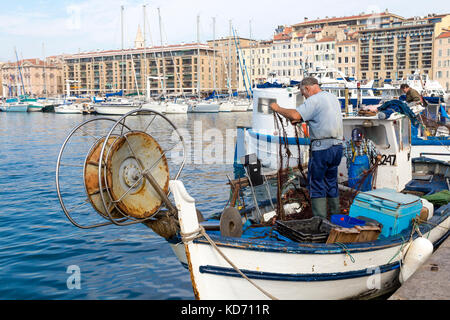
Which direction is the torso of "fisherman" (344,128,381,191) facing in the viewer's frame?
toward the camera

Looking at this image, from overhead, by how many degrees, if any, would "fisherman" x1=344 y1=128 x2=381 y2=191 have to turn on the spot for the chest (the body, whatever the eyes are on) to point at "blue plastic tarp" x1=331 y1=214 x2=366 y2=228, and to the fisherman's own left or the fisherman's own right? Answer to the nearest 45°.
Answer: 0° — they already face it

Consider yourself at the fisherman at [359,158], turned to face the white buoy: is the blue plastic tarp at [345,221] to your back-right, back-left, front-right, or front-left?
front-right

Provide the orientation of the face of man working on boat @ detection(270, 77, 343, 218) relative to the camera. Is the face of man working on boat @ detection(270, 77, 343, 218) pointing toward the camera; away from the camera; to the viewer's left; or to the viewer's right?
to the viewer's left

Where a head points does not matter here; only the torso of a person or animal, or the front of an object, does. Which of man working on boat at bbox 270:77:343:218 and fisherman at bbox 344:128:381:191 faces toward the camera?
the fisherman

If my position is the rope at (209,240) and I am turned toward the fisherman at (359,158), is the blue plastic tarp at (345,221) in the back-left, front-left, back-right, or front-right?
front-right

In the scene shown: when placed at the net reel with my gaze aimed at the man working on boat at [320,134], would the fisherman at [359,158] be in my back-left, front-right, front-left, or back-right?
front-left

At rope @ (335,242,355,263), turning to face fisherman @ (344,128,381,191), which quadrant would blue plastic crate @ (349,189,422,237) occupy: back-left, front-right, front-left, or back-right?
front-right

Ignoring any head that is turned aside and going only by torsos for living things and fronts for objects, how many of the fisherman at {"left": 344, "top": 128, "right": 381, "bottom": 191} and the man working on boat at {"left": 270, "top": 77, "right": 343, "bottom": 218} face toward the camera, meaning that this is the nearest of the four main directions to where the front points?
1

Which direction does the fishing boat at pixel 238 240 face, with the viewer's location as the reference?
facing the viewer and to the left of the viewer

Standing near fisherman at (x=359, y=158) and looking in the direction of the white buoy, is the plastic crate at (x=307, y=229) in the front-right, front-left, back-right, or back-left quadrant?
front-right

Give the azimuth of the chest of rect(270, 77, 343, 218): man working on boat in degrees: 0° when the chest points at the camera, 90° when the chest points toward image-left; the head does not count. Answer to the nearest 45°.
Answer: approximately 135°
